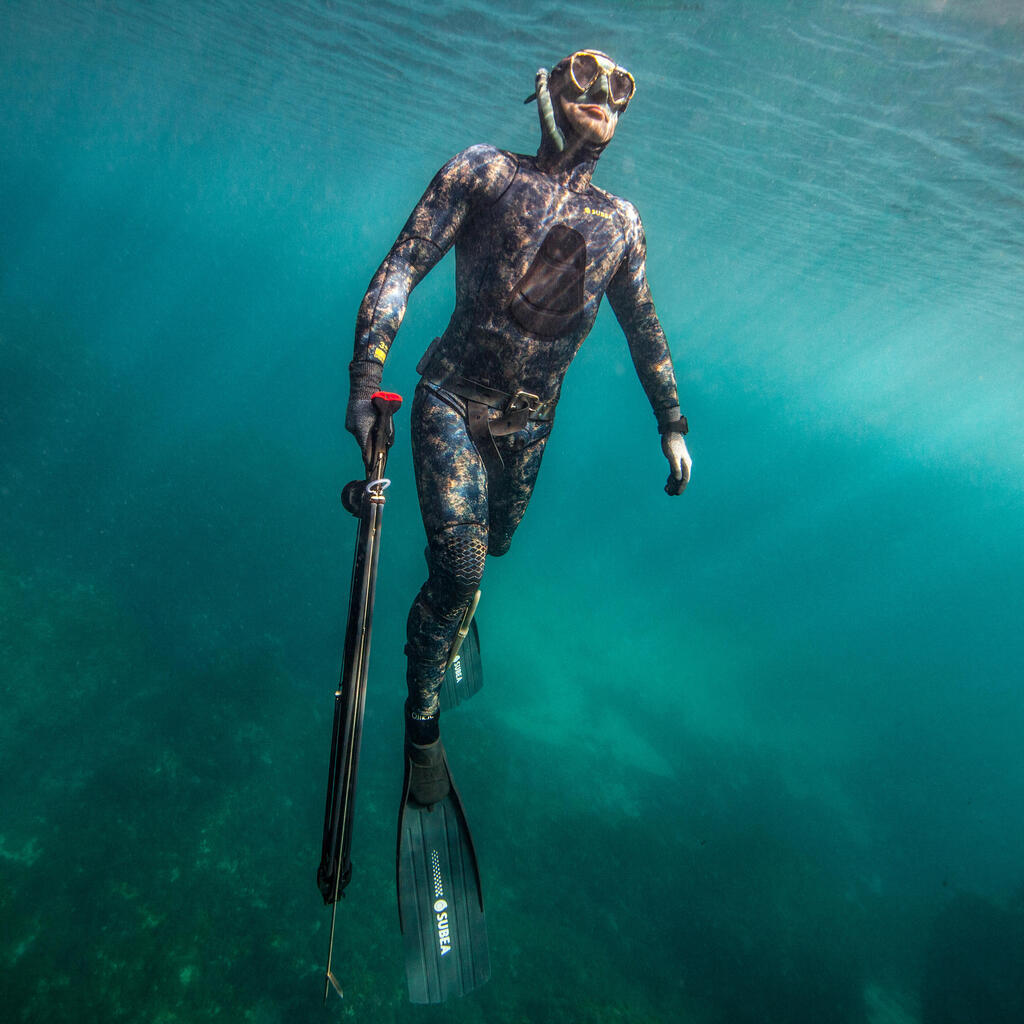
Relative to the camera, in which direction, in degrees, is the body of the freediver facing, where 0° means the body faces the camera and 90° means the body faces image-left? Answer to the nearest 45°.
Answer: approximately 315°
